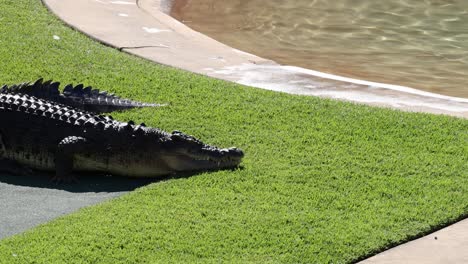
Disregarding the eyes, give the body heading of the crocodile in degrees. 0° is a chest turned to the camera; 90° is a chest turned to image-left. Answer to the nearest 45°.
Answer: approximately 270°
